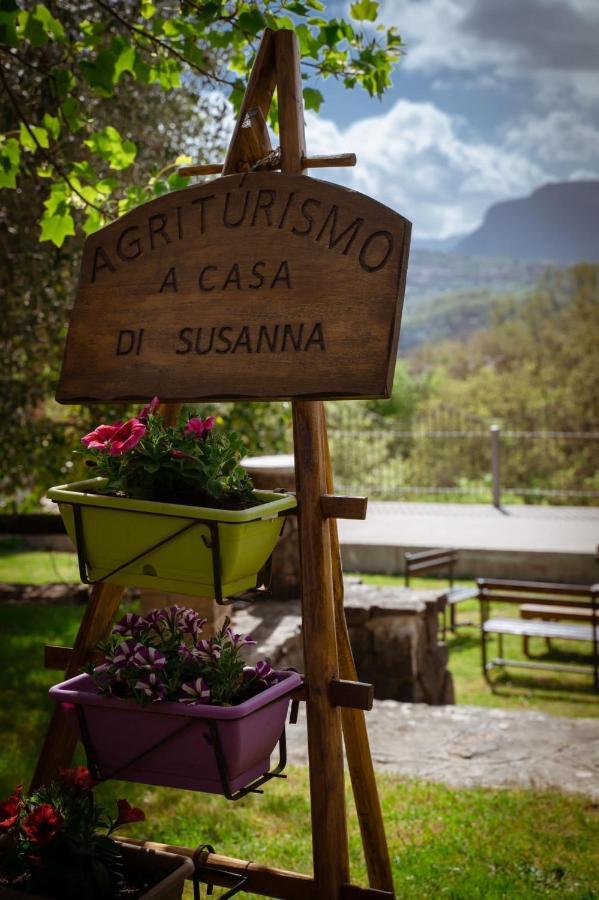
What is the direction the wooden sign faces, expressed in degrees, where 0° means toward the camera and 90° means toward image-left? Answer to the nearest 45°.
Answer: approximately 45°

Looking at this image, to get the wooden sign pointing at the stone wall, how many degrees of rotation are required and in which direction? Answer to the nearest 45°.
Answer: approximately 135° to its right

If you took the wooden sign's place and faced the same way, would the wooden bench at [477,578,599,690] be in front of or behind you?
behind

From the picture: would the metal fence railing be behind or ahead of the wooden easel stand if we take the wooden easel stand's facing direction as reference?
behind

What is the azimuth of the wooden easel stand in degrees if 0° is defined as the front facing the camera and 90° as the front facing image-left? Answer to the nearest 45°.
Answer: approximately 45°
